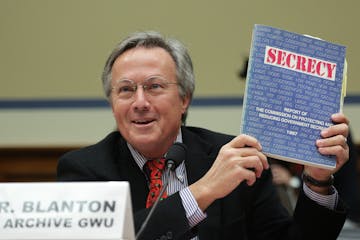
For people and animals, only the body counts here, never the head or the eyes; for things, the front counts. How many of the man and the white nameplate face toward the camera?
2

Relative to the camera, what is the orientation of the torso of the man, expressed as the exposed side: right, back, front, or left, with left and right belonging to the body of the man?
front

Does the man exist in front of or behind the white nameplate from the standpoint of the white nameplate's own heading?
behind

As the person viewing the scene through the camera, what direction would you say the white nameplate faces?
facing the viewer

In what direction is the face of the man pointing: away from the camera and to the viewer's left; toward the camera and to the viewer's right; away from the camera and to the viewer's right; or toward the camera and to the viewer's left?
toward the camera and to the viewer's left

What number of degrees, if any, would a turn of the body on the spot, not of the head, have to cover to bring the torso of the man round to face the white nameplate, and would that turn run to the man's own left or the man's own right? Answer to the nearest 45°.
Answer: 0° — they already face it
